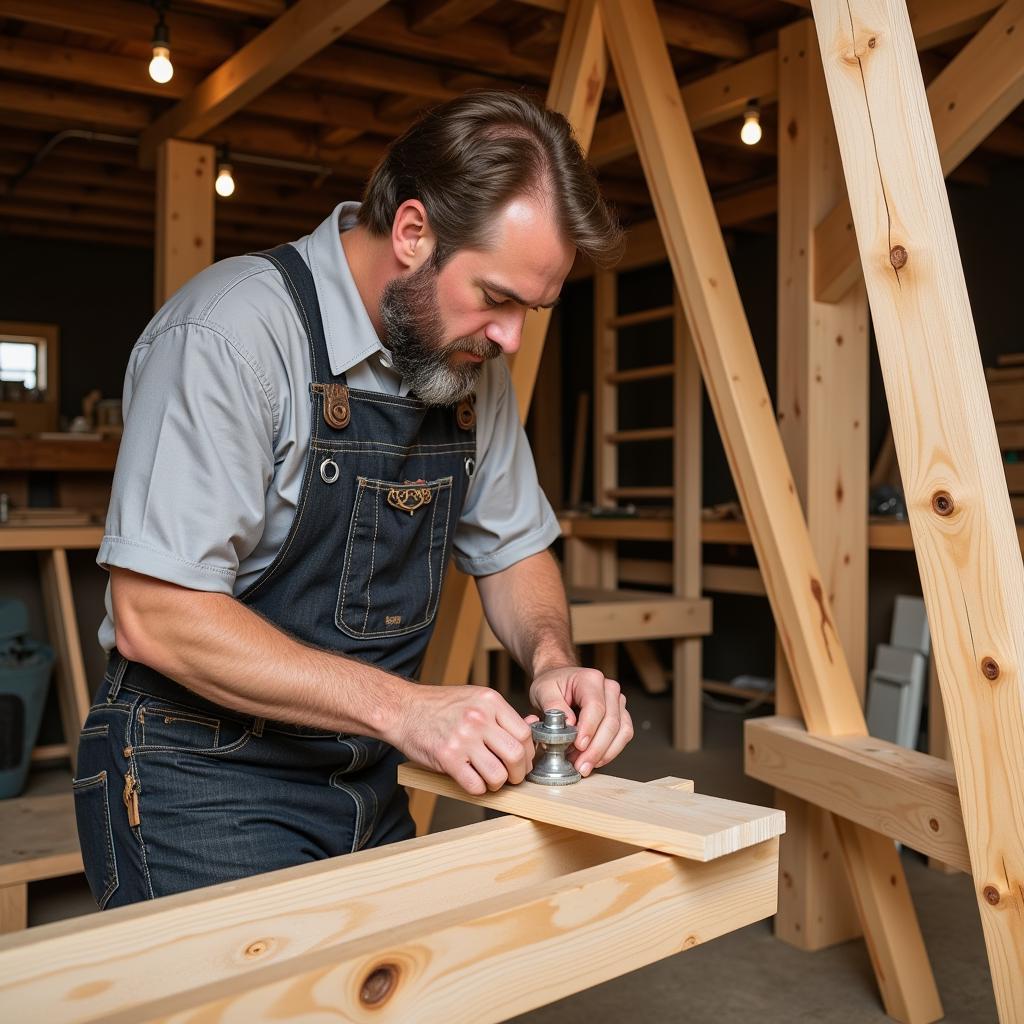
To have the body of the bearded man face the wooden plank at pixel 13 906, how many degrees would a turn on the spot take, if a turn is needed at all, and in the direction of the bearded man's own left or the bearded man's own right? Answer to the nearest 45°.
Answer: approximately 180°

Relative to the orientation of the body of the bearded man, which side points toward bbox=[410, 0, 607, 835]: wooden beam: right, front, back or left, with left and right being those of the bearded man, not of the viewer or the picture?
left

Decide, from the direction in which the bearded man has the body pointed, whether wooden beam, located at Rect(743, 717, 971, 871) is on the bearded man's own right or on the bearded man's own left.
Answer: on the bearded man's own left

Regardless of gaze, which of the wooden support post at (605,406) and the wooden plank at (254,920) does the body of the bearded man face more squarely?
the wooden plank

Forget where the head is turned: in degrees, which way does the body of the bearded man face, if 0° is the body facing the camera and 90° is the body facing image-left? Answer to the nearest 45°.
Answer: approximately 315°

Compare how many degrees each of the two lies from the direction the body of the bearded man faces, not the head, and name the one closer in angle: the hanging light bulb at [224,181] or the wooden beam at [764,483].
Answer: the wooden beam

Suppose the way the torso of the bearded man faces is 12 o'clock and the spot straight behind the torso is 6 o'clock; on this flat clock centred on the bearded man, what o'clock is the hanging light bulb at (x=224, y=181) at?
The hanging light bulb is roughly at 7 o'clock from the bearded man.

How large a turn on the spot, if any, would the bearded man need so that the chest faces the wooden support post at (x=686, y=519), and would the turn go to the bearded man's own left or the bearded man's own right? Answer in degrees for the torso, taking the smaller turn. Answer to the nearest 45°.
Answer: approximately 90° to the bearded man's own left

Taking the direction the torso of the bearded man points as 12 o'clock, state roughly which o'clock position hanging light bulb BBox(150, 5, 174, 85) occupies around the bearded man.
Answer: The hanging light bulb is roughly at 7 o'clock from the bearded man.
